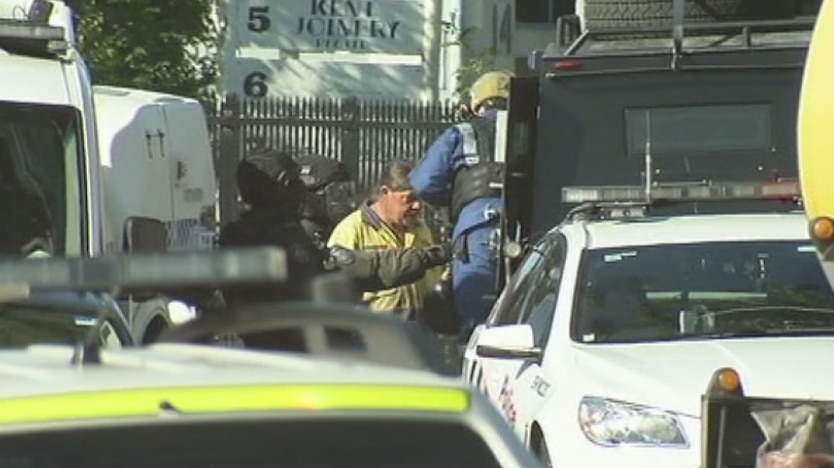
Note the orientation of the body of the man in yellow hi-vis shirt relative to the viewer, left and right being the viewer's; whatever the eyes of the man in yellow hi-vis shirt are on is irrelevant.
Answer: facing the viewer and to the right of the viewer

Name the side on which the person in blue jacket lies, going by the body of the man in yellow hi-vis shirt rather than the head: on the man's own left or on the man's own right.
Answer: on the man's own left

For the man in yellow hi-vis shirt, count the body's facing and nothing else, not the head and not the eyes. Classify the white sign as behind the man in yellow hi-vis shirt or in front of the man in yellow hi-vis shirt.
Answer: behind

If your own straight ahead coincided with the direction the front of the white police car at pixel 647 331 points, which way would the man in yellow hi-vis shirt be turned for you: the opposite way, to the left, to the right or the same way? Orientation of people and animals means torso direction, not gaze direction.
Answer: the same way

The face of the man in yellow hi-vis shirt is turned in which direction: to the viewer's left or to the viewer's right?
to the viewer's right

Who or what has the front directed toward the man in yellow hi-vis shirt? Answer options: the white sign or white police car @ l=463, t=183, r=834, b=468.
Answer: the white sign

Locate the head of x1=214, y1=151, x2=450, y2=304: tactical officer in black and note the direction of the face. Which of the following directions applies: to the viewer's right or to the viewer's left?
to the viewer's right

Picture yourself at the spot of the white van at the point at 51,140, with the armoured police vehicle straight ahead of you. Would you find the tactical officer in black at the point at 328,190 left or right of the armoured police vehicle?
left

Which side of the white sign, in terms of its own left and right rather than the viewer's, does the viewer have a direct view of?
front

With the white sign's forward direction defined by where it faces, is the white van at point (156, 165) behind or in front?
in front

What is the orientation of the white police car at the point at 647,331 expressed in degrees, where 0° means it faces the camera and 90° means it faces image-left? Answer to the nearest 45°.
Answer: approximately 315°

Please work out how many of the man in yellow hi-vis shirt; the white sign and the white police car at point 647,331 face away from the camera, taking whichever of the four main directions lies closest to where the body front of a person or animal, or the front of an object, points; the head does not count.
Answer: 0
